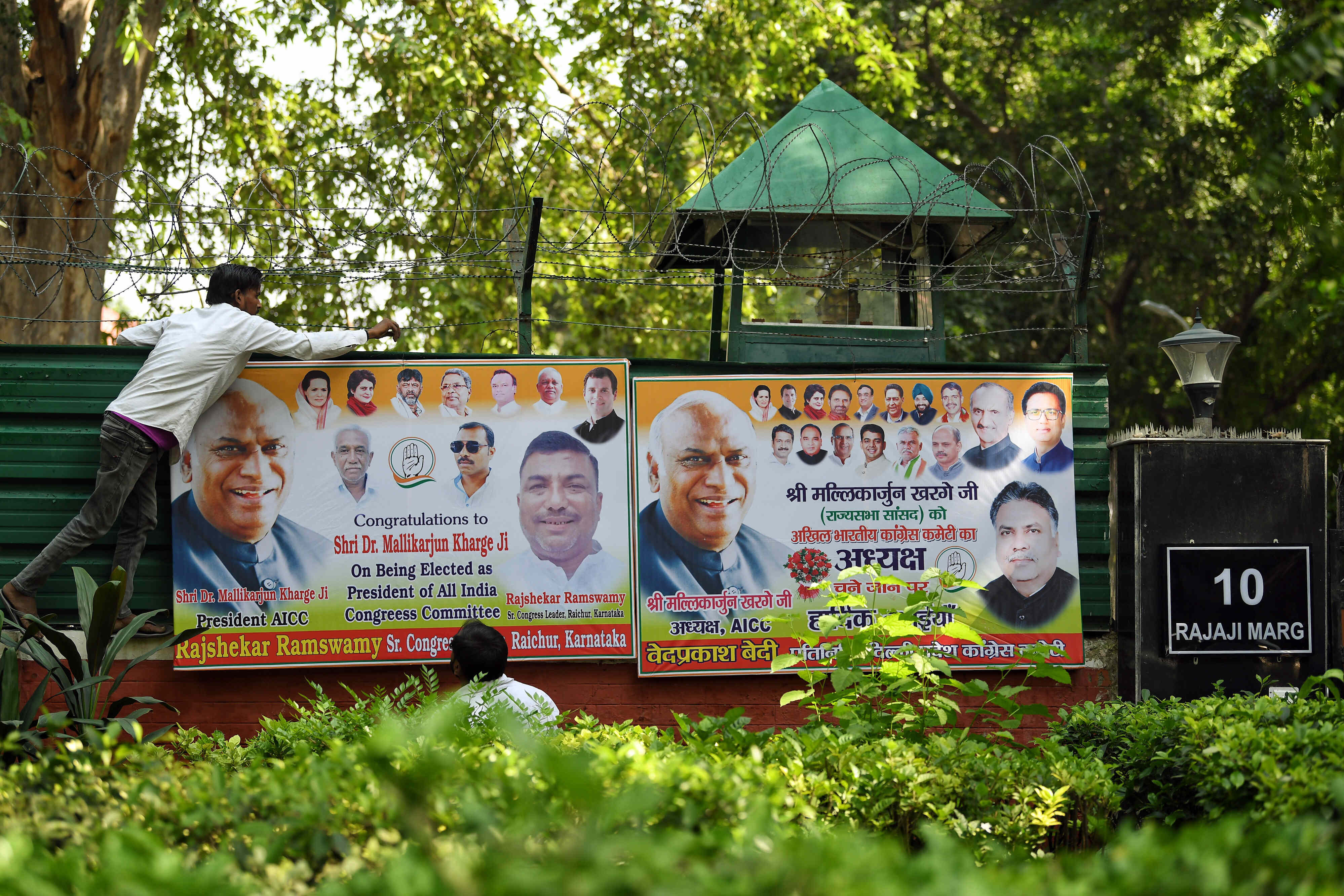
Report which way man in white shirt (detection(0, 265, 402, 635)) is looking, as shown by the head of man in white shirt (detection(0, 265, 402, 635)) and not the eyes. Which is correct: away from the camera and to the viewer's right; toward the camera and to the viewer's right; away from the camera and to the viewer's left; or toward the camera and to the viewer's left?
away from the camera and to the viewer's right

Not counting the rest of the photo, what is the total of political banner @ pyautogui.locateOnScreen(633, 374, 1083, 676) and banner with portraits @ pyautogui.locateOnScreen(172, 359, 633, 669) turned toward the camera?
2

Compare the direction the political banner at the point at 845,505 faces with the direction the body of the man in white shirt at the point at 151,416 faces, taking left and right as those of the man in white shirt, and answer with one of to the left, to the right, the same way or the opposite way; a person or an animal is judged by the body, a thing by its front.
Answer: the opposite way

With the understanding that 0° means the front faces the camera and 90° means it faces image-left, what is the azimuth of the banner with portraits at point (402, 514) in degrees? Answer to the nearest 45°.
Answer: approximately 0°

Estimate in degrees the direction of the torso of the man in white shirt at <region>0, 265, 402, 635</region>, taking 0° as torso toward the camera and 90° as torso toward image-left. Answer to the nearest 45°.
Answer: approximately 225°

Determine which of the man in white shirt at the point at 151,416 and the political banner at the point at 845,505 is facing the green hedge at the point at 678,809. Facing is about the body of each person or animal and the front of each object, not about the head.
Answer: the political banner

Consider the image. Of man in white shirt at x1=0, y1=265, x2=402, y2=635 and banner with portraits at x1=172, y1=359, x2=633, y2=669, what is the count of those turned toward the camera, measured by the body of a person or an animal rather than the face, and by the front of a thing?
1

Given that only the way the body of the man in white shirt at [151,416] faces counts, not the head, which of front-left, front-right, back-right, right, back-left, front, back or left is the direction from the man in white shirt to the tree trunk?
front-left

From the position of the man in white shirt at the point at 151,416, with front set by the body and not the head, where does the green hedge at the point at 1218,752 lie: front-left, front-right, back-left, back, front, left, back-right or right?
right

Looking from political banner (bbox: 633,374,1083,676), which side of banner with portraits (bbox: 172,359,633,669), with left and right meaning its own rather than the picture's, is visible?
left

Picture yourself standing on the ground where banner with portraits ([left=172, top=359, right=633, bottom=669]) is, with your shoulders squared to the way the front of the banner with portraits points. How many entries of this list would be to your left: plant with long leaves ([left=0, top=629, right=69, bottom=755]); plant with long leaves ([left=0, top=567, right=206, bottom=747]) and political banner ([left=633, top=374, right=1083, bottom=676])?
1

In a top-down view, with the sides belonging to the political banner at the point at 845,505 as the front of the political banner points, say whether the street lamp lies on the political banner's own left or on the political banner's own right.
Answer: on the political banner's own left
